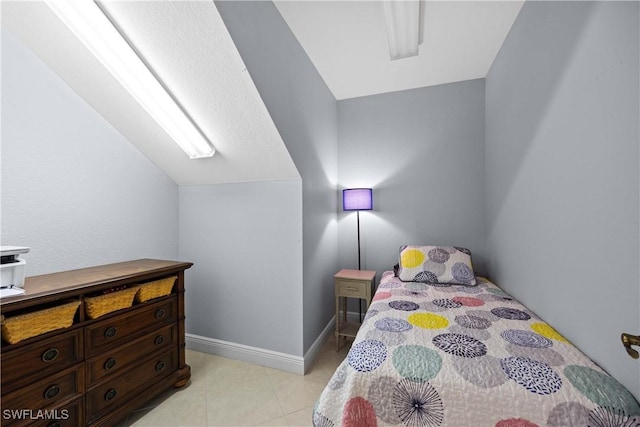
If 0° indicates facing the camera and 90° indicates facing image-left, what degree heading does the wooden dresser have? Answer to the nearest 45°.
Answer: approximately 315°

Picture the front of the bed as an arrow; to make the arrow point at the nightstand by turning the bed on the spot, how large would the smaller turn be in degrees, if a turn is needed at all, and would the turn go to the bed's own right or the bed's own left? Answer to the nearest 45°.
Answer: approximately 135° to the bed's own right

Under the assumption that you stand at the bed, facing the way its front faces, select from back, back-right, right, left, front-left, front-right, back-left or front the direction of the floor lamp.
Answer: back-right

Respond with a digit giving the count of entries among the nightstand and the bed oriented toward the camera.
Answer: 2

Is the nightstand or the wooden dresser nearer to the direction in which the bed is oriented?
the wooden dresser

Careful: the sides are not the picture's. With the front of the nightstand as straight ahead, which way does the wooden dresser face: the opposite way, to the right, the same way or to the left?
to the left

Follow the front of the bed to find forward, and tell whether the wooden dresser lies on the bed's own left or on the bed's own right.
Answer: on the bed's own right
